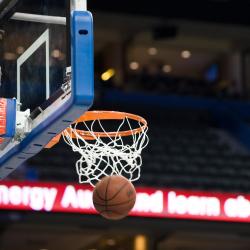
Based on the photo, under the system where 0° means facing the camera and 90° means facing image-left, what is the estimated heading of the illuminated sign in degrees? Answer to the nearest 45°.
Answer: approximately 0°

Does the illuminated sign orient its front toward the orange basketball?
yes
